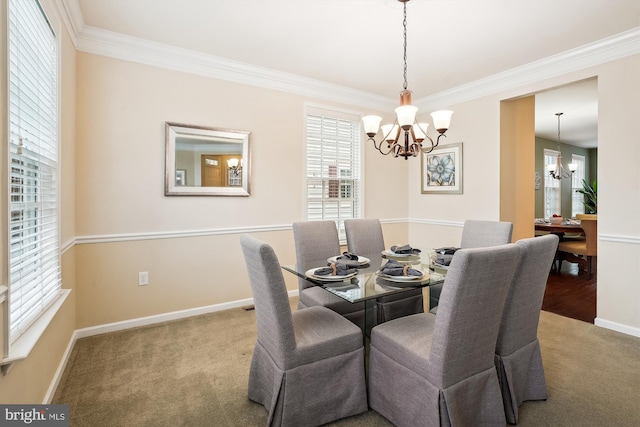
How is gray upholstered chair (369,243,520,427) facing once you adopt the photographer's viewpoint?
facing away from the viewer and to the left of the viewer

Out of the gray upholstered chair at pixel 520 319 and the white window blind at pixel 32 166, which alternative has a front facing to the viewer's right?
the white window blind

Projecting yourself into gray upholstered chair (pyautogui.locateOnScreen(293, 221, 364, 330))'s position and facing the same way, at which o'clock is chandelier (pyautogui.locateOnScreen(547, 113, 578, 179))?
The chandelier is roughly at 9 o'clock from the gray upholstered chair.

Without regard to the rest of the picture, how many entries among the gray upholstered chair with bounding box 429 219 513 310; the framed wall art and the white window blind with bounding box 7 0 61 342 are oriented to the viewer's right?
1

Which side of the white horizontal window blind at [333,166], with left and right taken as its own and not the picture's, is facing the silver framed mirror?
right

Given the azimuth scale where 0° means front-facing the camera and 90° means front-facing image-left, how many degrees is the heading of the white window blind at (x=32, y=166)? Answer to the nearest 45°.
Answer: approximately 270°

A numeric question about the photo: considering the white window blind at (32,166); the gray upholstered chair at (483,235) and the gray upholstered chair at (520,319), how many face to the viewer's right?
1

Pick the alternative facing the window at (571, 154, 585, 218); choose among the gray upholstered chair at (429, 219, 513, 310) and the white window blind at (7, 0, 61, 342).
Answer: the white window blind

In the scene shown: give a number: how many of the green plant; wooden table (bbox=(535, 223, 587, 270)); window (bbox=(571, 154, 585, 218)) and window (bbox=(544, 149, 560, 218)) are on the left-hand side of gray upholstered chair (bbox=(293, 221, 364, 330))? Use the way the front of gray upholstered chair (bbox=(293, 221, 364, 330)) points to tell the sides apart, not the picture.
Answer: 4
